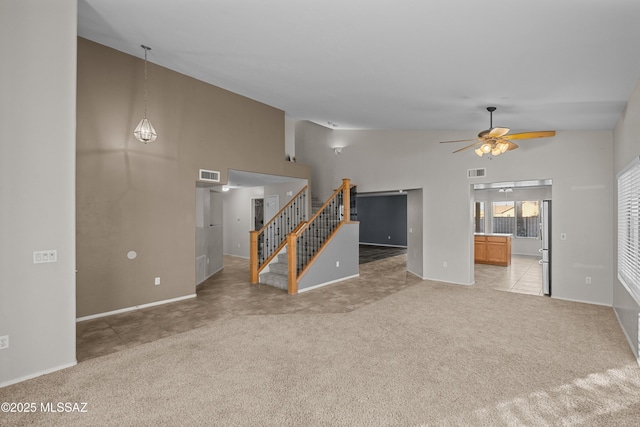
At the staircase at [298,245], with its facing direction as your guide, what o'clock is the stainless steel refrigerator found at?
The stainless steel refrigerator is roughly at 8 o'clock from the staircase.

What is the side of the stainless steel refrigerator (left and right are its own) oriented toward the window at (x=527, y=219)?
right

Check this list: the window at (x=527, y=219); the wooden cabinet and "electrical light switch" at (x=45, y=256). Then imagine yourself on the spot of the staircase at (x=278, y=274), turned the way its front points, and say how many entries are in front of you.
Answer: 1

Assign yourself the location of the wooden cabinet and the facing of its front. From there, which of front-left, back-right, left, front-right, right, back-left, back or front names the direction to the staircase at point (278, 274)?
front-right

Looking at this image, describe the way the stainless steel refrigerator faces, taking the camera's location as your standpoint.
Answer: facing to the left of the viewer

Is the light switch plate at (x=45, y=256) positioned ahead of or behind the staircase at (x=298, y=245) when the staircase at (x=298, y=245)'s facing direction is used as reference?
ahead

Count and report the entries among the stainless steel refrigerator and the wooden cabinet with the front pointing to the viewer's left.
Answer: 1

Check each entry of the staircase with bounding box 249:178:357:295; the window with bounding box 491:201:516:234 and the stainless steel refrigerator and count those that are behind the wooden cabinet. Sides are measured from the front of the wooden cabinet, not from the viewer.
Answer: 1

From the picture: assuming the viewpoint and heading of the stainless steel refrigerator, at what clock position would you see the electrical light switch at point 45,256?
The electrical light switch is roughly at 10 o'clock from the stainless steel refrigerator.

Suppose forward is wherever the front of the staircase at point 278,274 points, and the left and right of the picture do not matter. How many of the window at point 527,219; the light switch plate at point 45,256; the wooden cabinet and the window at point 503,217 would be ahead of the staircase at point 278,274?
1

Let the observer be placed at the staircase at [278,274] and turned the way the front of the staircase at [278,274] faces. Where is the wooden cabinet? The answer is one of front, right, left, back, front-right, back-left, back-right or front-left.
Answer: back-left
